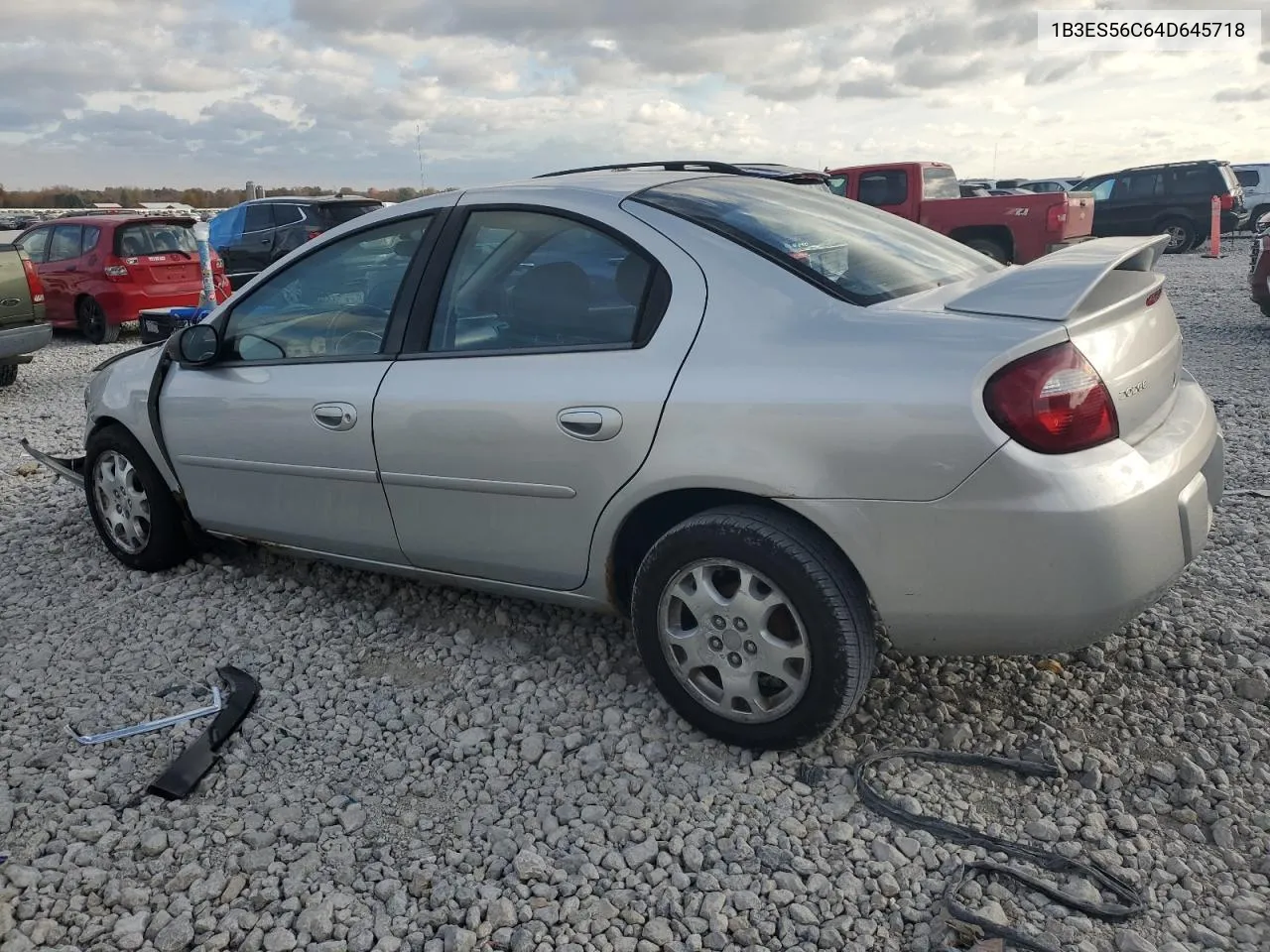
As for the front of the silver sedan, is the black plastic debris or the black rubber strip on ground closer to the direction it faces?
the black plastic debris

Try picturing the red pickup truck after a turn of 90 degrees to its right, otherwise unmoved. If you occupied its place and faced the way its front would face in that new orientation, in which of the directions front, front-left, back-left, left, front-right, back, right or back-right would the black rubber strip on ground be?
back-right

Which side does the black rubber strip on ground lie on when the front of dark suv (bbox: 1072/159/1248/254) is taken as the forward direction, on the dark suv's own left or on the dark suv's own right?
on the dark suv's own left

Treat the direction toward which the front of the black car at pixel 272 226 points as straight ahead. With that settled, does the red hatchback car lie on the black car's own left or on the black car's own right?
on the black car's own left

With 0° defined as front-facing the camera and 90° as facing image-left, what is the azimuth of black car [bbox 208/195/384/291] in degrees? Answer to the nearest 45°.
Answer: approximately 135°

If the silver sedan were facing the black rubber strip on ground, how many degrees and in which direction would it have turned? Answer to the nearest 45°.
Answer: approximately 180°

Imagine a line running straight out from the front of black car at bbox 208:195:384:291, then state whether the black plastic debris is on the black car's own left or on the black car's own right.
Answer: on the black car's own left

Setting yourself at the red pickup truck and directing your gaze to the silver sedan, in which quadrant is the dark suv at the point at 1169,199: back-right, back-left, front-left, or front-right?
back-left

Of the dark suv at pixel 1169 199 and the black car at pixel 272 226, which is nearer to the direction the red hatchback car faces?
the black car

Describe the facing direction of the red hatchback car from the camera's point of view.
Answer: facing away from the viewer and to the left of the viewer

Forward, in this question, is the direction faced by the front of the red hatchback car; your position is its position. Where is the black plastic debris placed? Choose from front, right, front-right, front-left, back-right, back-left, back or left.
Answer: back-left

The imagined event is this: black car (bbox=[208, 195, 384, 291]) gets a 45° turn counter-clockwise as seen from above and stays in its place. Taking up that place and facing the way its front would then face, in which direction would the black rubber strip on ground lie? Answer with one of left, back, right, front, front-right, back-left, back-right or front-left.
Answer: left
